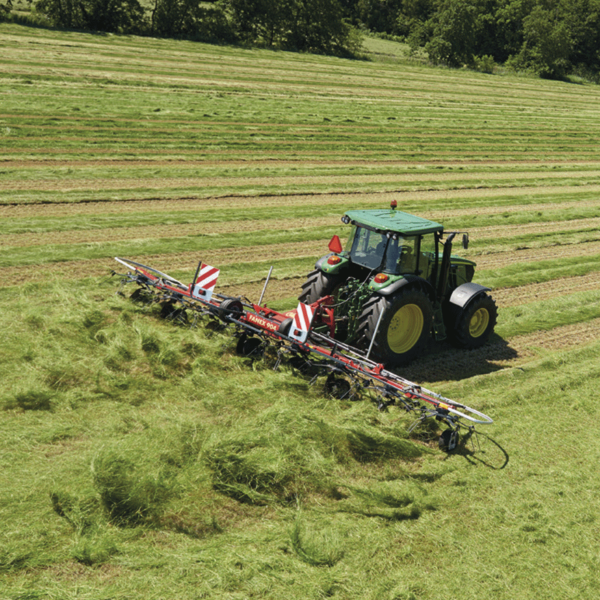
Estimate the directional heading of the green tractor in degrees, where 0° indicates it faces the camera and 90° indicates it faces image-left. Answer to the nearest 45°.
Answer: approximately 225°

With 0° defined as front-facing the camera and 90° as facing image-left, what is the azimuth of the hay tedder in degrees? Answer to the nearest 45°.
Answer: approximately 225°

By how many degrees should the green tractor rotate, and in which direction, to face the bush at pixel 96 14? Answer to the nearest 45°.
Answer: approximately 90° to its left

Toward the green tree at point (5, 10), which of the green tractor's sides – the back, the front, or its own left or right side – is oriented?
left
